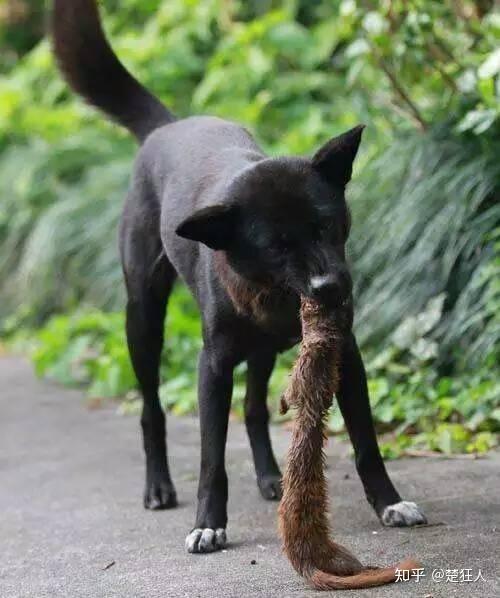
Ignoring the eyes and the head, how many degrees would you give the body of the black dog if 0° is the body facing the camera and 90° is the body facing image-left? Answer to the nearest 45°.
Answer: approximately 315°
